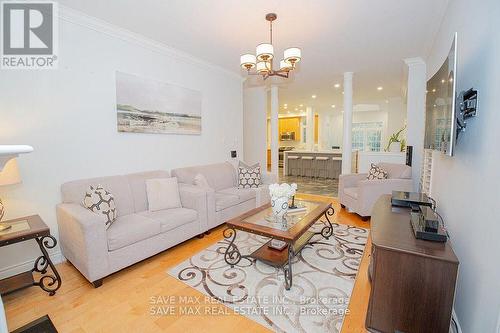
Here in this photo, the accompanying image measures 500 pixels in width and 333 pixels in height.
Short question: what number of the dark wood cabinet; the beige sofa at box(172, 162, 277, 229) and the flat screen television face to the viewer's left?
2

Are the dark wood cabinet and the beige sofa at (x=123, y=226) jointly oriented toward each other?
yes

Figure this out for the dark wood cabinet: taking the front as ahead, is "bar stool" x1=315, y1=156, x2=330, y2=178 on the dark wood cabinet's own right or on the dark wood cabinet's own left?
on the dark wood cabinet's own right

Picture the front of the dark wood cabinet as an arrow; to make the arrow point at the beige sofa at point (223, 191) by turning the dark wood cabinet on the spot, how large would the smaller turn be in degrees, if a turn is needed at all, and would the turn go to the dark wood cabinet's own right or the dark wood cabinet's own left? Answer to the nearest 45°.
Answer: approximately 45° to the dark wood cabinet's own right

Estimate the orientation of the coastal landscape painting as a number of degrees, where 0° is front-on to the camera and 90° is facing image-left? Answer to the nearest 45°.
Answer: approximately 315°

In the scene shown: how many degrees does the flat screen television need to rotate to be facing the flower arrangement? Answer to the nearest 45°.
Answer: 0° — it already faces it

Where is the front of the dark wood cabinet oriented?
to the viewer's left

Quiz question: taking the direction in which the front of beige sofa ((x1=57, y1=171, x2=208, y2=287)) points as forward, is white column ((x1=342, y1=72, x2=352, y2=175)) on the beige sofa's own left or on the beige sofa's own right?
on the beige sofa's own left

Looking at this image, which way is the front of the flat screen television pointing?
to the viewer's left

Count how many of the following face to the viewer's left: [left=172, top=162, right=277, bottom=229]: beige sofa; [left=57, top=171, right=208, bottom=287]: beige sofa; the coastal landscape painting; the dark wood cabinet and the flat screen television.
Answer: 2

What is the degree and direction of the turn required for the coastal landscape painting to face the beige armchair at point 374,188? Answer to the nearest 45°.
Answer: approximately 45° to its left

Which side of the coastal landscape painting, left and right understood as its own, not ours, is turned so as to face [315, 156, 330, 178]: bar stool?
left
